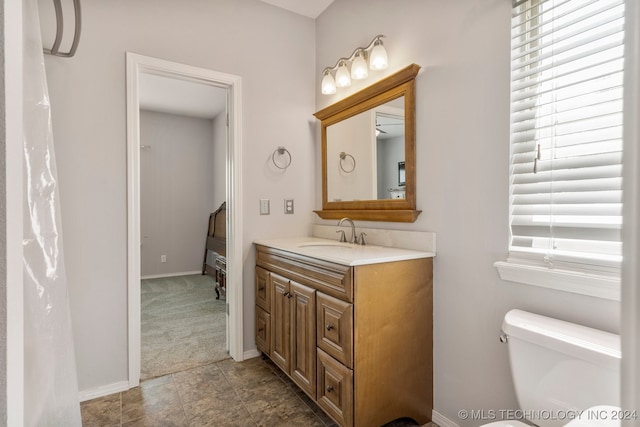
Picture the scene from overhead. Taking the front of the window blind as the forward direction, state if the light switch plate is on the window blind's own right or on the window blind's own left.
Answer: on the window blind's own right

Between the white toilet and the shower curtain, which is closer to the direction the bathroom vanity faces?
the shower curtain

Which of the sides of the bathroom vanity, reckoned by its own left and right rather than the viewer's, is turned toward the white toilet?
left

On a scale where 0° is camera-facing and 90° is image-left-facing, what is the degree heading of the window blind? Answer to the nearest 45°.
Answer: approximately 45°

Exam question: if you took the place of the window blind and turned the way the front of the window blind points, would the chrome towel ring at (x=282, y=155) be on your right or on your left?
on your right

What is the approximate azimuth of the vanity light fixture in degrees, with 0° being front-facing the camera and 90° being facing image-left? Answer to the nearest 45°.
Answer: approximately 45°

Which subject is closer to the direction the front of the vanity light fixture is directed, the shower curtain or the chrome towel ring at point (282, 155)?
the shower curtain

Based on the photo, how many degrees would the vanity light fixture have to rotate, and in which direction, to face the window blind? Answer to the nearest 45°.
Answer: approximately 90° to its left

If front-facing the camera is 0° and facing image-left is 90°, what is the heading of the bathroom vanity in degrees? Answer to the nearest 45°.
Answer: approximately 45°

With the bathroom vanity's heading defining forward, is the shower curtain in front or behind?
in front
